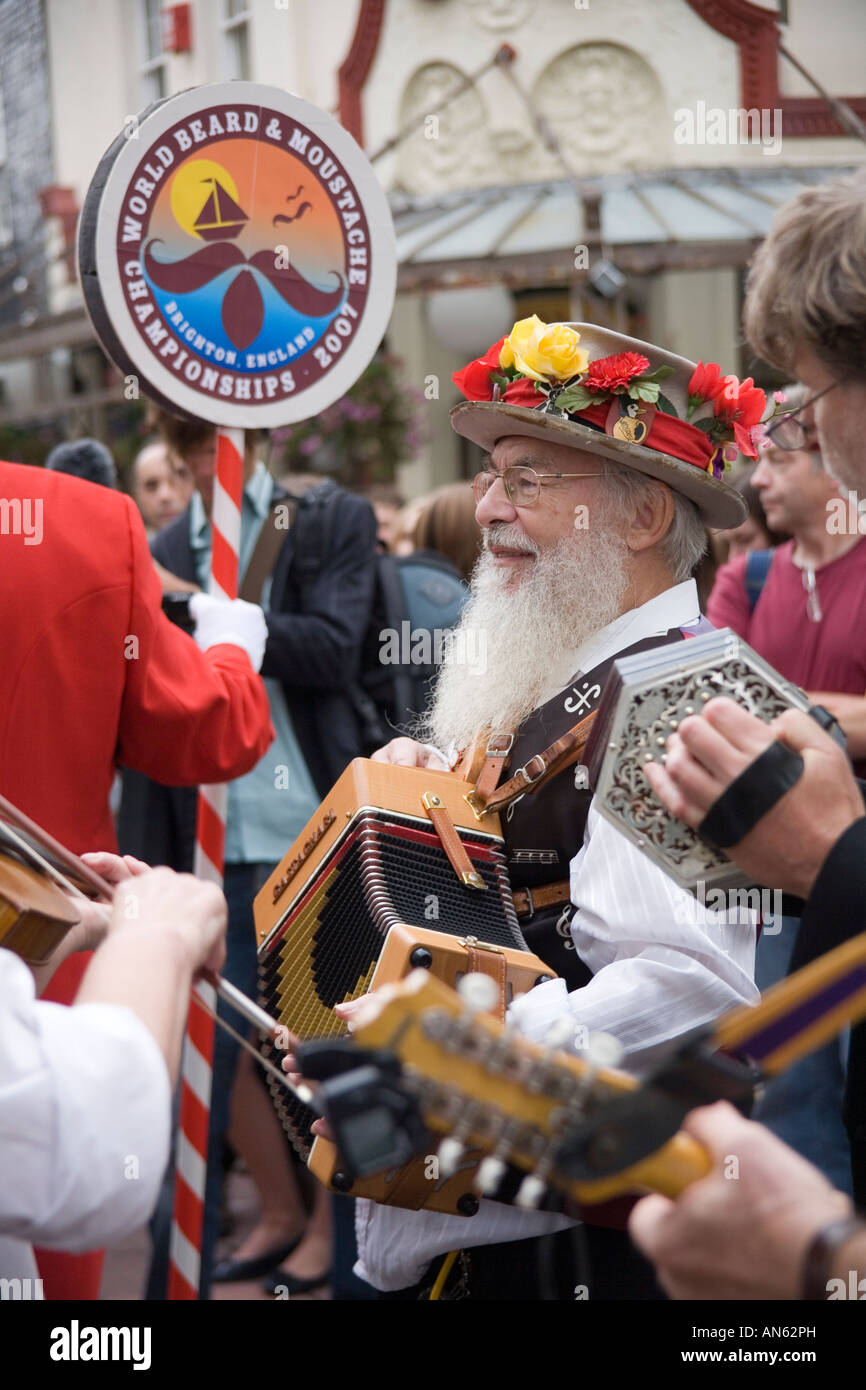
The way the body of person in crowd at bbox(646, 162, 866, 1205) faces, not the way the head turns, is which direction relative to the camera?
to the viewer's left

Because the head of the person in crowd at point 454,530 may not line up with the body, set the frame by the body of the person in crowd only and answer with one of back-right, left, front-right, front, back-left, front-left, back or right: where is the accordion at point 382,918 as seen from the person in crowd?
back

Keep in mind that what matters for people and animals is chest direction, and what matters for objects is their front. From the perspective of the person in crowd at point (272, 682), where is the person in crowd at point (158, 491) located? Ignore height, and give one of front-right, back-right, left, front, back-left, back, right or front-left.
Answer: back-right

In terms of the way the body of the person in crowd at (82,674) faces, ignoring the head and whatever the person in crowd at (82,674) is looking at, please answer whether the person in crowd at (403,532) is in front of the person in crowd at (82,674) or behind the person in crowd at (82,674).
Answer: in front

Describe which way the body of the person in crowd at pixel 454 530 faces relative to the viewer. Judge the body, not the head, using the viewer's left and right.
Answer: facing away from the viewer

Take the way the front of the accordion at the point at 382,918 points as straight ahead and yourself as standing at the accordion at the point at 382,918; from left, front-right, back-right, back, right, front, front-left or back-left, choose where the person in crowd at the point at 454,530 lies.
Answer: right

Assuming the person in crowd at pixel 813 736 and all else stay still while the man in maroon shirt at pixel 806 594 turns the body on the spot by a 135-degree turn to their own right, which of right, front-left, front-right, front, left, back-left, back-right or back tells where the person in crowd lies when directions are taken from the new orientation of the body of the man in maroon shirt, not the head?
back

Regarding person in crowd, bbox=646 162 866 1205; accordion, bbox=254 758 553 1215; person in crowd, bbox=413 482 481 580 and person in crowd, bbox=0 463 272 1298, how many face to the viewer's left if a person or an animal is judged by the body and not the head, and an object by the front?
2

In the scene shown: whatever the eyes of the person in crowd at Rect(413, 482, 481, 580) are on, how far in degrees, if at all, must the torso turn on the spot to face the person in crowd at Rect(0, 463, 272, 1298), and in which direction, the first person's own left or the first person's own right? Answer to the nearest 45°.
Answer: approximately 180°

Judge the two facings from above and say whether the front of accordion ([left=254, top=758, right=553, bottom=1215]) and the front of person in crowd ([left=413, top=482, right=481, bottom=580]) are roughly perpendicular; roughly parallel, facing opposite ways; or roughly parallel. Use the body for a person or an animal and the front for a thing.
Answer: roughly perpendicular

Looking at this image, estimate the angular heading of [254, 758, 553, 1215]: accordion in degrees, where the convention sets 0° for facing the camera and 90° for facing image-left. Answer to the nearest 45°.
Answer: approximately 90°

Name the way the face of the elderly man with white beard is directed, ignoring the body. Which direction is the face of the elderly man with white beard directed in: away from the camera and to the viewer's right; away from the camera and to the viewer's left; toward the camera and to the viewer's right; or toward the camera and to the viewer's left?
toward the camera and to the viewer's left
